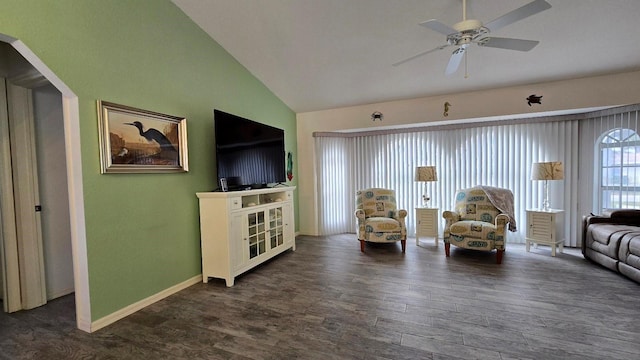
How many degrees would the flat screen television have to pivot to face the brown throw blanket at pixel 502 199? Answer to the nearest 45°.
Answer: approximately 45° to its left

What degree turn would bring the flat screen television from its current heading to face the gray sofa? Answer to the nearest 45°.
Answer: approximately 45° to its left

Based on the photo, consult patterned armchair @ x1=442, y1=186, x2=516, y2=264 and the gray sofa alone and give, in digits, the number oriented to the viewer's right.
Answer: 0

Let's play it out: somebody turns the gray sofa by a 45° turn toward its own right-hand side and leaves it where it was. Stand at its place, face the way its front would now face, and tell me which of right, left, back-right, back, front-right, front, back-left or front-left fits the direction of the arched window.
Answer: right

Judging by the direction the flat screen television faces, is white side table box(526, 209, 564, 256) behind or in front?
in front

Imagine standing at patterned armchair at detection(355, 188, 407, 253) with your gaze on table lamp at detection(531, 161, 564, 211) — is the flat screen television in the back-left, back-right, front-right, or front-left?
back-right

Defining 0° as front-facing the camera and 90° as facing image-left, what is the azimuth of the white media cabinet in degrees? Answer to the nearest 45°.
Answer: approximately 315°

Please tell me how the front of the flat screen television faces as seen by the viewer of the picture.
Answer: facing the viewer and to the right of the viewer

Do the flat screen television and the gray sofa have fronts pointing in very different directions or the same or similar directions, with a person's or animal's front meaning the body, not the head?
very different directions

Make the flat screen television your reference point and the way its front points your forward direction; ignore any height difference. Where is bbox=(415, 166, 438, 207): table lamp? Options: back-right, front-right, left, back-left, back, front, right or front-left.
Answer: front-left

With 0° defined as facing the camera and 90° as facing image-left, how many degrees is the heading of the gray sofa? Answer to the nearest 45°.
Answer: approximately 45°
